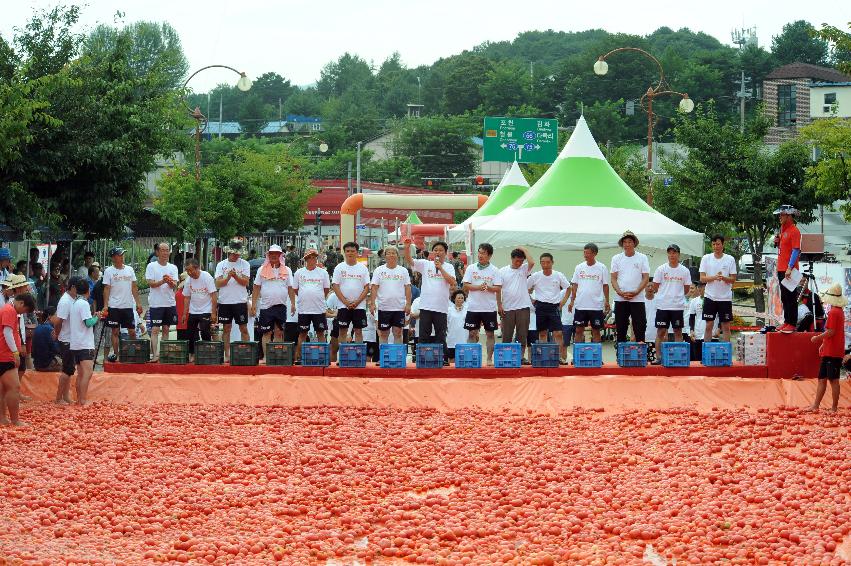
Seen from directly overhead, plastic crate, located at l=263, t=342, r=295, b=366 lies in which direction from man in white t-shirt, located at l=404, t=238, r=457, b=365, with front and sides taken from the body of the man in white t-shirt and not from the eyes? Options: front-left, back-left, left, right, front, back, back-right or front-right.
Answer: right

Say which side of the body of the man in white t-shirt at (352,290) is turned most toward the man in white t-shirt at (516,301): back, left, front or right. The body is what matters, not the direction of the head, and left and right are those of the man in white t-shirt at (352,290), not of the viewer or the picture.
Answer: left

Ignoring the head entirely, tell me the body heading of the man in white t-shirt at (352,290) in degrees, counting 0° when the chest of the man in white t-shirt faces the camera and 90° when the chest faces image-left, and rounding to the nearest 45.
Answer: approximately 0°

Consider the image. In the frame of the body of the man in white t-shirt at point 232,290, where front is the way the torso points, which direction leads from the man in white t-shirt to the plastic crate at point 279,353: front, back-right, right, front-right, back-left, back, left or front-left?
front-left

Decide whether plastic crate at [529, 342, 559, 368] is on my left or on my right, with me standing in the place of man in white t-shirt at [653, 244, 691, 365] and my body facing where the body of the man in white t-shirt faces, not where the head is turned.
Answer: on my right

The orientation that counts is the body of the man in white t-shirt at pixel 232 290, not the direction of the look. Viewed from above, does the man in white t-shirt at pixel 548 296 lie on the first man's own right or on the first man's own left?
on the first man's own left

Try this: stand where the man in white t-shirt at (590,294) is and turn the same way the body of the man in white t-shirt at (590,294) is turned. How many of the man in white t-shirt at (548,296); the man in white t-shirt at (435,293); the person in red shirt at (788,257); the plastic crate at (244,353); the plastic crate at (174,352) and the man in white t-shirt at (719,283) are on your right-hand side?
4
